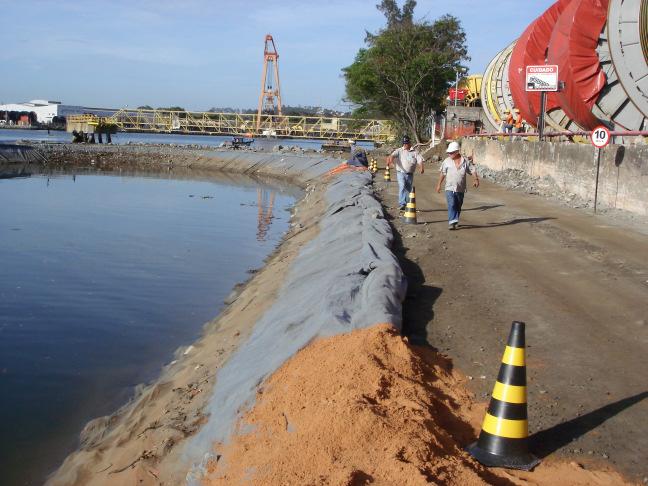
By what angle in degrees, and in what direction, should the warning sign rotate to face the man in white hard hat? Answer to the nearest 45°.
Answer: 0° — it already faces them

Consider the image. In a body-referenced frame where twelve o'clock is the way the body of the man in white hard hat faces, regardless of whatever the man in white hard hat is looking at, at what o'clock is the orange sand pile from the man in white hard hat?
The orange sand pile is roughly at 12 o'clock from the man in white hard hat.

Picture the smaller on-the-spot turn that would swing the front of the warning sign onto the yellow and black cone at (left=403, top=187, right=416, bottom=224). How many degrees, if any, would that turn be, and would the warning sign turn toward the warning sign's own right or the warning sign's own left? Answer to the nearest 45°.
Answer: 0° — it already faces it

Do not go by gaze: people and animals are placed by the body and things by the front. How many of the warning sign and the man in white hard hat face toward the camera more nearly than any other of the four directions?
2

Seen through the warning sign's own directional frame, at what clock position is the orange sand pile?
The orange sand pile is roughly at 12 o'clock from the warning sign.

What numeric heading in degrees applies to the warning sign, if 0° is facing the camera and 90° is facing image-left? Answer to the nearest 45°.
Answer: approximately 0°

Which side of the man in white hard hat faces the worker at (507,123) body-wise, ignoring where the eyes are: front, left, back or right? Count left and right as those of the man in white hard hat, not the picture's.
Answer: back

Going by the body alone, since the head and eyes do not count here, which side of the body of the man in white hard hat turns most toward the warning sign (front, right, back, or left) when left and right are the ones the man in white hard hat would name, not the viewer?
back
